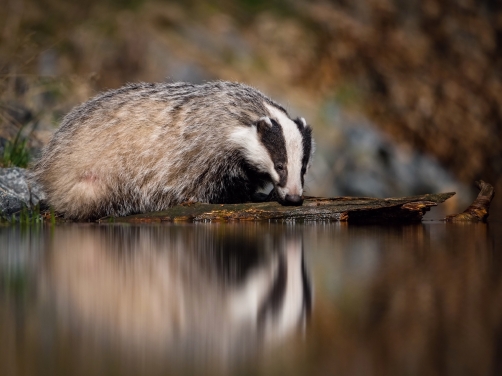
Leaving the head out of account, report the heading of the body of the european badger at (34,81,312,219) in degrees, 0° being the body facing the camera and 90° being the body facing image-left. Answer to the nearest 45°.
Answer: approximately 270°

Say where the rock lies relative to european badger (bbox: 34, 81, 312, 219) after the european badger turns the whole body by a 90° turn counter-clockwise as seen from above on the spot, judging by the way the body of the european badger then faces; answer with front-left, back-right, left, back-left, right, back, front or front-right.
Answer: left
